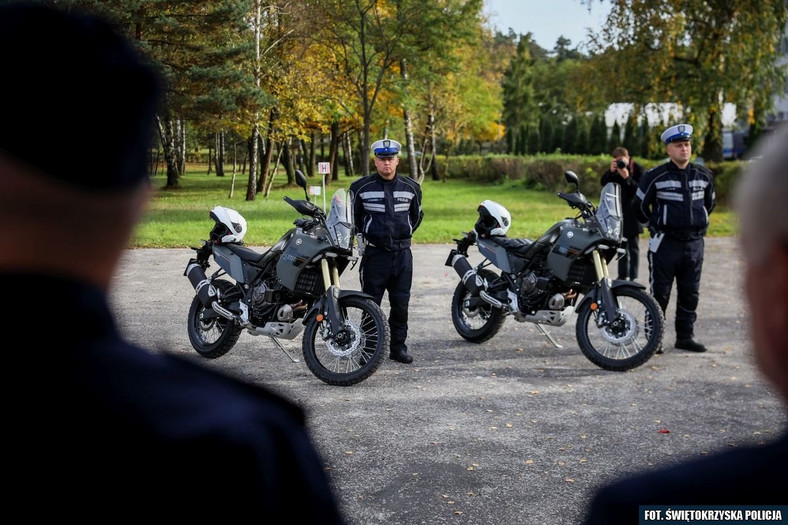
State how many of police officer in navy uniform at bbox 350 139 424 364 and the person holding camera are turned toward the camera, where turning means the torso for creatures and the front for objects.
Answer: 2

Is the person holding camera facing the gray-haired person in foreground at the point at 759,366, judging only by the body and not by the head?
yes
